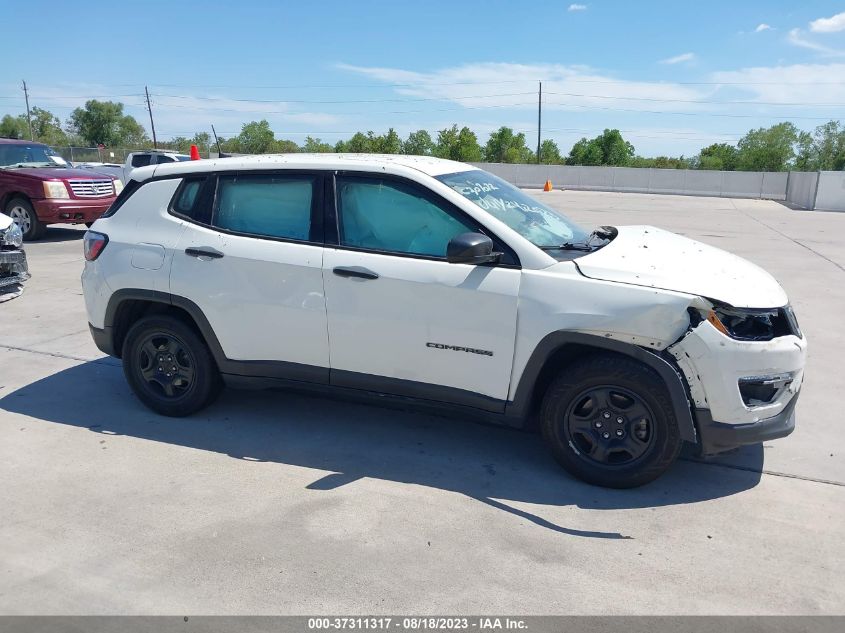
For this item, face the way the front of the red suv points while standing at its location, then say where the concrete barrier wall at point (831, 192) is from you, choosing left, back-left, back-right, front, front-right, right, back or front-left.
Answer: front-left

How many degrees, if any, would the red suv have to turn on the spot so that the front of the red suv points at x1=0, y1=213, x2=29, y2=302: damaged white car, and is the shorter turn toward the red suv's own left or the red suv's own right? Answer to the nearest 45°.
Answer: approximately 45° to the red suv's own right

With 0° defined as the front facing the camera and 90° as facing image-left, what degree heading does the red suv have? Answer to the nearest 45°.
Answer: approximately 315°

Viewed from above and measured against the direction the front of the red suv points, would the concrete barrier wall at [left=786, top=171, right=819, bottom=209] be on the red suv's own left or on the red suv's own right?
on the red suv's own left

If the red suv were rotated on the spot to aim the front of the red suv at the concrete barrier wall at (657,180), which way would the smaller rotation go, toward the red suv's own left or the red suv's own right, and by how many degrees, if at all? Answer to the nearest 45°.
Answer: approximately 90° to the red suv's own left
